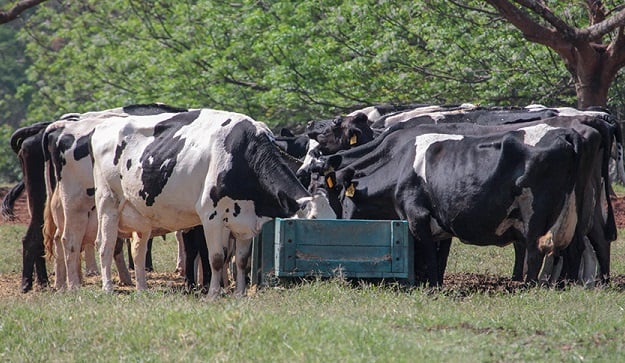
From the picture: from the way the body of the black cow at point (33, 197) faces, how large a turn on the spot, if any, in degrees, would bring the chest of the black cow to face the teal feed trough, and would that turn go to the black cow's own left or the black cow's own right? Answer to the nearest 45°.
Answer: approximately 45° to the black cow's own right

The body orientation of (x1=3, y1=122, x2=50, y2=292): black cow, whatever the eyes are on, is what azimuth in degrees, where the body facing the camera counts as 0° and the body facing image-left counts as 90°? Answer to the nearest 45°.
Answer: approximately 270°

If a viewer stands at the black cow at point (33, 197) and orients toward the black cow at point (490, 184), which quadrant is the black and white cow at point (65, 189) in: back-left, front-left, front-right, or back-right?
front-right

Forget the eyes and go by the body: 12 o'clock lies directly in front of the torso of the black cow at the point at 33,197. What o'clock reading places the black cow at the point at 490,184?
the black cow at the point at 490,184 is roughly at 1 o'clock from the black cow at the point at 33,197.

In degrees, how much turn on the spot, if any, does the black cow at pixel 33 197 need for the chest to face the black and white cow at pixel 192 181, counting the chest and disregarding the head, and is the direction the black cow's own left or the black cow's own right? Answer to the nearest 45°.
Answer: approximately 45° to the black cow's own right

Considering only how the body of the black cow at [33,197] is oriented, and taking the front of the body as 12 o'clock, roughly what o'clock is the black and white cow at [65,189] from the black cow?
The black and white cow is roughly at 2 o'clock from the black cow.
